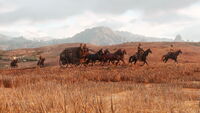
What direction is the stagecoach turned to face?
to the viewer's right
